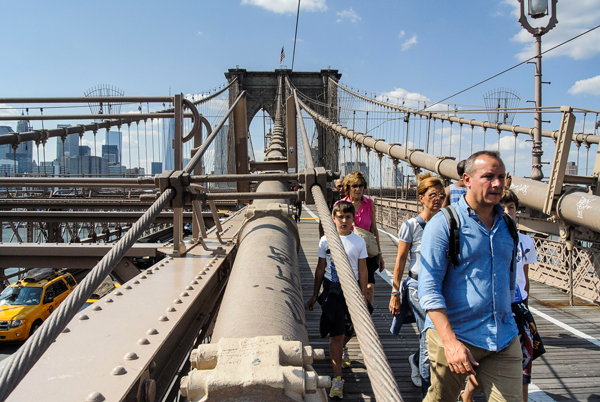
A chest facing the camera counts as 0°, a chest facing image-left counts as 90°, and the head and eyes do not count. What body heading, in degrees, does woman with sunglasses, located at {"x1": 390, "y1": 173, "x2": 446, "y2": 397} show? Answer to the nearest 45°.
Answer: approximately 315°

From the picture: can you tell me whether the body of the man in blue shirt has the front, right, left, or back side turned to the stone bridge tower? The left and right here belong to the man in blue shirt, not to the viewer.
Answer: back

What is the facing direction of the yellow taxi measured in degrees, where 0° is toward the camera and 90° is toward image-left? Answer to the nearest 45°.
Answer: approximately 45°

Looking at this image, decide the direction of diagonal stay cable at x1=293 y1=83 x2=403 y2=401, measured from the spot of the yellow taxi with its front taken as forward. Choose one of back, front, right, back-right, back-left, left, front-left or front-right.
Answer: front-left

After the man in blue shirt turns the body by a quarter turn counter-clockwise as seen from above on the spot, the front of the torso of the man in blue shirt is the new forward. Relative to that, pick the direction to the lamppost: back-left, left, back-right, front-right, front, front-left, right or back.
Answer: front-left

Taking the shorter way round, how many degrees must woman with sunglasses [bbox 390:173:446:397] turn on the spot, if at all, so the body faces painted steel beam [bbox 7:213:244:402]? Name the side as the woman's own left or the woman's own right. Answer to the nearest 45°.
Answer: approximately 90° to the woman's own right

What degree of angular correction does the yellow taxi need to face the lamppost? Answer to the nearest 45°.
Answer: approximately 90° to its left

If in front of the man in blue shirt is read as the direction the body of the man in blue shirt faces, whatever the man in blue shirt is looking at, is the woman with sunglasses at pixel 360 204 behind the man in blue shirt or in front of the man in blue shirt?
behind

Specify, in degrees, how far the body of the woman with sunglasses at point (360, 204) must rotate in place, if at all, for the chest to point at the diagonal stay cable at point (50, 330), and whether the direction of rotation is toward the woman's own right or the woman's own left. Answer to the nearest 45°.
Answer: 0° — they already face it
